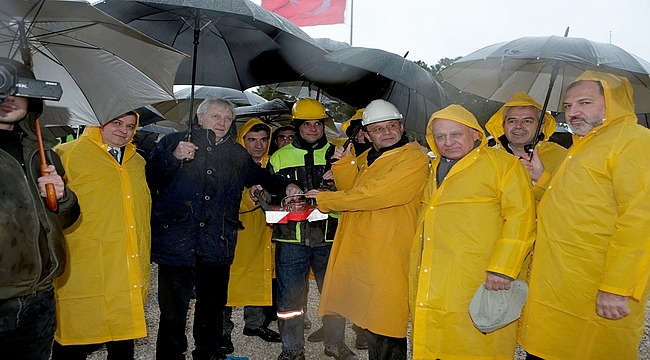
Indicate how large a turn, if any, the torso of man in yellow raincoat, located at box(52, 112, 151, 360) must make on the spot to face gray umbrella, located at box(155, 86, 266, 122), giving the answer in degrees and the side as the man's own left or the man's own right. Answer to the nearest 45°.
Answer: approximately 135° to the man's own left

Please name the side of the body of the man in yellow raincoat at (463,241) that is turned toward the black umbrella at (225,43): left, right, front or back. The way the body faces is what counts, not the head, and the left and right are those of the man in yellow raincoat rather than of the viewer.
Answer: right

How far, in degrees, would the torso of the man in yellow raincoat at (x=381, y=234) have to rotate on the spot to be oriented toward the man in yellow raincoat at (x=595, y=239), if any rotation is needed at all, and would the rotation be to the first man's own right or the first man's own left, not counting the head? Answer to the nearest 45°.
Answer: approximately 90° to the first man's own left

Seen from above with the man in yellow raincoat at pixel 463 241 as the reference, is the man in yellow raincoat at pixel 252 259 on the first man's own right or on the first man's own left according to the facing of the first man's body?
on the first man's own right

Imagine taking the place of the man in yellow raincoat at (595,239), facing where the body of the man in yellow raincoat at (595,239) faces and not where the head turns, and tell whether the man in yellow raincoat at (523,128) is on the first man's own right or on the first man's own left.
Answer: on the first man's own right

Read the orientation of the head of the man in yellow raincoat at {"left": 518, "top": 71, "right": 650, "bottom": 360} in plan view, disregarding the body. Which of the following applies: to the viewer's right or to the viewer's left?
to the viewer's left

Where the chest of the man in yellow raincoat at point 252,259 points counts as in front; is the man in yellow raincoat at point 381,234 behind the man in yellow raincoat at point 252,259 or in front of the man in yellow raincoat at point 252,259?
in front

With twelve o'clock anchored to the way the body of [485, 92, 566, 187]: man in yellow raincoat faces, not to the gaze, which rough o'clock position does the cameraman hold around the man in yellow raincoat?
The cameraman is roughly at 1 o'clock from the man in yellow raincoat.

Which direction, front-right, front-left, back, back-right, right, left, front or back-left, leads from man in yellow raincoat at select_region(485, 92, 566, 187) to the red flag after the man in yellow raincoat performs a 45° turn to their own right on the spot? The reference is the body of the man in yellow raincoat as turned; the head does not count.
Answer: right

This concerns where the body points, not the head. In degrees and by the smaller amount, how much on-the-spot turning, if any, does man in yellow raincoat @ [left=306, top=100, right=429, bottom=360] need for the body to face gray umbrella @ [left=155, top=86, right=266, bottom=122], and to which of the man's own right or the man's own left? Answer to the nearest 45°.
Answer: approximately 90° to the man's own right

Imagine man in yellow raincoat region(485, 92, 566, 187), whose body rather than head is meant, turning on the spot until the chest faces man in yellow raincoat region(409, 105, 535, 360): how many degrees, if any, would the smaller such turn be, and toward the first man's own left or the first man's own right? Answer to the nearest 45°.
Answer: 0° — they already face them

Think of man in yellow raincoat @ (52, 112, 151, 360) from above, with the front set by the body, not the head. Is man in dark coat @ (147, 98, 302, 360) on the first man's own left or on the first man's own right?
on the first man's own left
